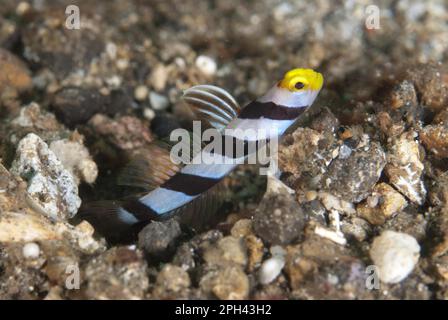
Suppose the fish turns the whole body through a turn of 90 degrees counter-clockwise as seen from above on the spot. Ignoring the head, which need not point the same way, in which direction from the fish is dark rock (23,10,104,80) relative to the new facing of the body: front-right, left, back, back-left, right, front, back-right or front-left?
front-left

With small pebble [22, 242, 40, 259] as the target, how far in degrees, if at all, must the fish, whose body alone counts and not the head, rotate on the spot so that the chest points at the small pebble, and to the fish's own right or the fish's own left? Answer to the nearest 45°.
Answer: approximately 135° to the fish's own right

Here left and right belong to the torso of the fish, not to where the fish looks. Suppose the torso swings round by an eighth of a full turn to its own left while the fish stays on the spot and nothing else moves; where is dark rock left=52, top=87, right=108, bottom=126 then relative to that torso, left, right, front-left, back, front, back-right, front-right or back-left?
left

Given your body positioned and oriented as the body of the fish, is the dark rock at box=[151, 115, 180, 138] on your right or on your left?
on your left

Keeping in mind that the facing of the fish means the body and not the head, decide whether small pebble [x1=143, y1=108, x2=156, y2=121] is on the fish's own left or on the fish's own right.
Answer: on the fish's own left

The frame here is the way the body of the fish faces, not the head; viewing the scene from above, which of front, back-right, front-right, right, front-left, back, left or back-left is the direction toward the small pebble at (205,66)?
left

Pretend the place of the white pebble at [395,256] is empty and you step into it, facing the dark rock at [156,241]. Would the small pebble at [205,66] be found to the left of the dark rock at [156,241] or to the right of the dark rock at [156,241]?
right

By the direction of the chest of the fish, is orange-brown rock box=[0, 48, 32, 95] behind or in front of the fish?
behind

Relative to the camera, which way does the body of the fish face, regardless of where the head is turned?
to the viewer's right
